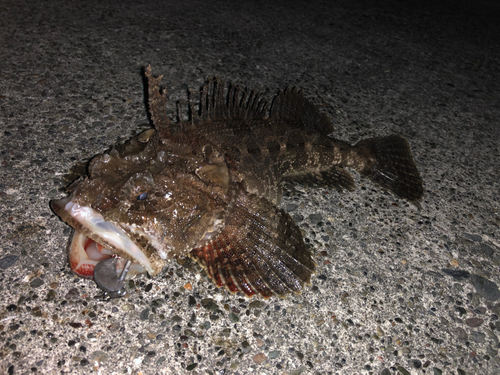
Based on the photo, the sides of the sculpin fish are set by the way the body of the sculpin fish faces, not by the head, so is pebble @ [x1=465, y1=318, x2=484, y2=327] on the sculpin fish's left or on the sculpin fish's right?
on the sculpin fish's left

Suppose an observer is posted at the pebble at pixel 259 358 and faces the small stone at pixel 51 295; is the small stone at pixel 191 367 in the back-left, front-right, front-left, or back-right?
front-left

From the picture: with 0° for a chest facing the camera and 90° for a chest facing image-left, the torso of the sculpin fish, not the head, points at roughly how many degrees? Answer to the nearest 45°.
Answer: approximately 45°

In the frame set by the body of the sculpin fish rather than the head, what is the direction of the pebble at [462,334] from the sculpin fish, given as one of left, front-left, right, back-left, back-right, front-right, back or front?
back-left

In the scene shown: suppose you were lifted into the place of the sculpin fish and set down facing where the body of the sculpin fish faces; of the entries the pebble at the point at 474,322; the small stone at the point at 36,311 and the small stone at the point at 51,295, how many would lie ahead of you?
2

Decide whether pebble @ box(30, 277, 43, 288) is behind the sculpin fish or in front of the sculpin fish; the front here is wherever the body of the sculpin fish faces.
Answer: in front

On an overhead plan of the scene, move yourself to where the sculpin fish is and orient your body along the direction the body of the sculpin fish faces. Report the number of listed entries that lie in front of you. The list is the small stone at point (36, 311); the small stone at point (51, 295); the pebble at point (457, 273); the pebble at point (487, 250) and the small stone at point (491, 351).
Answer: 2

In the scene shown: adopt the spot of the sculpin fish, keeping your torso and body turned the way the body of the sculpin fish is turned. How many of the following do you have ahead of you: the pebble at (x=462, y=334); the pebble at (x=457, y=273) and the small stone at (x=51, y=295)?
1

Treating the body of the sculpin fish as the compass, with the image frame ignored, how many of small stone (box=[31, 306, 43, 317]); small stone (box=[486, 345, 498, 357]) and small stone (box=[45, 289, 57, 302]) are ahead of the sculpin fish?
2

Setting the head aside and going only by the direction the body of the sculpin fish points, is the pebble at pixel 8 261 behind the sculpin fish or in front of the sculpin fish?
in front

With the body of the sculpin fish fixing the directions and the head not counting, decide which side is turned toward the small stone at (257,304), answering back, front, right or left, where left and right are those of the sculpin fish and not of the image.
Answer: left

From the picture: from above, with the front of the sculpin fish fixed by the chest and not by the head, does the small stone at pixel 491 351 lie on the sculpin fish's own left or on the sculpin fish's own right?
on the sculpin fish's own left

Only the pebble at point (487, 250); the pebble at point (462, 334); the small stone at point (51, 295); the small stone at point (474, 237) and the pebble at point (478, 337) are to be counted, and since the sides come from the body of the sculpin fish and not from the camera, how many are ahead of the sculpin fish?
1

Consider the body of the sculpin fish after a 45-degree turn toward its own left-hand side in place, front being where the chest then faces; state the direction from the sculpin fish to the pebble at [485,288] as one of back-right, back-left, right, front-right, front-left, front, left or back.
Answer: left

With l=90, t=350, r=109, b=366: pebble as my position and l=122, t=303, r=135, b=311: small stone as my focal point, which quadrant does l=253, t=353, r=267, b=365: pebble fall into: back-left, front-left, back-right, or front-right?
front-right

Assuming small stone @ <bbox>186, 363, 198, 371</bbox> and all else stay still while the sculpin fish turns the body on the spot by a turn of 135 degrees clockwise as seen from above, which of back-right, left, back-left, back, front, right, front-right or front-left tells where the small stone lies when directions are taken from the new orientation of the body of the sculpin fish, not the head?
back

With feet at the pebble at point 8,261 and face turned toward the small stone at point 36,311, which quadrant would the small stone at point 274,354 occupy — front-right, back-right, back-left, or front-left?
front-left

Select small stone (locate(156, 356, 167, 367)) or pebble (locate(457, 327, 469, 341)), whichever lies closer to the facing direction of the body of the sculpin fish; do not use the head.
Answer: the small stone

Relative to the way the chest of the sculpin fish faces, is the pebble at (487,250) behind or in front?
behind

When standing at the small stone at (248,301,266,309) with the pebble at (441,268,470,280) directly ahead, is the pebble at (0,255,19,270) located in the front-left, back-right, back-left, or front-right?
back-left

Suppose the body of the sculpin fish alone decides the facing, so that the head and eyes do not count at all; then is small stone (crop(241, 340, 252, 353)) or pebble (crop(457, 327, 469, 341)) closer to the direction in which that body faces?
the small stone

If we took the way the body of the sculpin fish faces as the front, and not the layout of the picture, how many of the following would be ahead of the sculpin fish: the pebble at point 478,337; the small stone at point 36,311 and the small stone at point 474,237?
1

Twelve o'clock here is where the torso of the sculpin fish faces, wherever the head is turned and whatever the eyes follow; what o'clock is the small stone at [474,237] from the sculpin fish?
The small stone is roughly at 7 o'clock from the sculpin fish.
